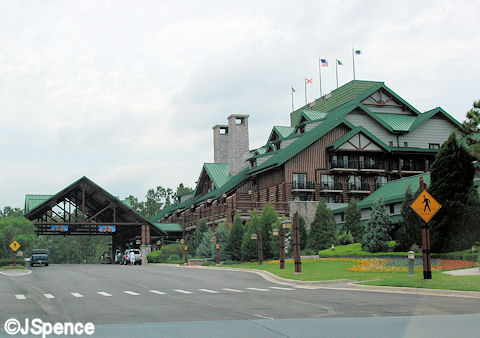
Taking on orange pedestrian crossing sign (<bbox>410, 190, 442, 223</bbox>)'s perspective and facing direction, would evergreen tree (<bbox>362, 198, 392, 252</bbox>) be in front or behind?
behind

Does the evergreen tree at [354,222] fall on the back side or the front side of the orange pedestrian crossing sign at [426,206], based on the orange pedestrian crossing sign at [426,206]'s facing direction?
on the back side

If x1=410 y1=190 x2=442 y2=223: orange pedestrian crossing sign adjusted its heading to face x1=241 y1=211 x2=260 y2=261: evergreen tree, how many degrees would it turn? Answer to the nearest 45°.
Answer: approximately 135° to its right

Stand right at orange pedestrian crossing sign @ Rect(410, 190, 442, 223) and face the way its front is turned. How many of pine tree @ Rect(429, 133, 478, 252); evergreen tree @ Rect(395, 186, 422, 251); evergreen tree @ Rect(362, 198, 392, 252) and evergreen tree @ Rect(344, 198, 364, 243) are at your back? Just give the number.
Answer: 4

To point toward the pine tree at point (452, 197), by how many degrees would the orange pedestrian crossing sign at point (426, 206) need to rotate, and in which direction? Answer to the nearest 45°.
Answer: approximately 180°

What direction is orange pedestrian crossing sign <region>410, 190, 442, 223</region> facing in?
toward the camera

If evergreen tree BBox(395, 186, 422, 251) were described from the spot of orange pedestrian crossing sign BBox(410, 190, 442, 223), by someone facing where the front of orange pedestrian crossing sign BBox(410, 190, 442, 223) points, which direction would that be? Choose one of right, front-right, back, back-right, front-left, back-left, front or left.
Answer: back

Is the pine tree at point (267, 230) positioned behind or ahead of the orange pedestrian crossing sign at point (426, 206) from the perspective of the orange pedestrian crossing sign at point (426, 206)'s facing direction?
behind
